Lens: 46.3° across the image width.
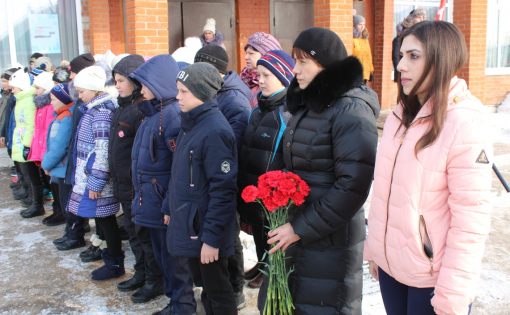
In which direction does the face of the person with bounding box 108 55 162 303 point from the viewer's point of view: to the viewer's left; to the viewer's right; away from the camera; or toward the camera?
to the viewer's left

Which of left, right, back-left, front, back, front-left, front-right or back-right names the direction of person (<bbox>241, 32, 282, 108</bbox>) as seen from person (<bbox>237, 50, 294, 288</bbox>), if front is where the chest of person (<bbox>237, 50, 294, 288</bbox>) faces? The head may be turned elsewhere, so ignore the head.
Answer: back-right

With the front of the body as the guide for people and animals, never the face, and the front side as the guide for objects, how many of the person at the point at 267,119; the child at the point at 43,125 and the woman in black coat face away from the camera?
0

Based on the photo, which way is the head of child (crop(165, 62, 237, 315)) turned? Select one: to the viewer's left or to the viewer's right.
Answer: to the viewer's left

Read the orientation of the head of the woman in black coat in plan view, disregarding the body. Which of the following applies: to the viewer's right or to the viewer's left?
to the viewer's left

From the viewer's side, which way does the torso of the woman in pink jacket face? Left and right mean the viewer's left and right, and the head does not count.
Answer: facing the viewer and to the left of the viewer

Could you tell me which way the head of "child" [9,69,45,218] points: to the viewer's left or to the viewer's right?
to the viewer's left

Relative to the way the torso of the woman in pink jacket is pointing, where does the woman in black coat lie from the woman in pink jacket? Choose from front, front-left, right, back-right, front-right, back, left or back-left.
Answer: right

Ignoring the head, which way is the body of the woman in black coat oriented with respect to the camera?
to the viewer's left

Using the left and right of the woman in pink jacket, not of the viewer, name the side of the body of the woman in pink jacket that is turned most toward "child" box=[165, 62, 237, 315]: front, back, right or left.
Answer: right

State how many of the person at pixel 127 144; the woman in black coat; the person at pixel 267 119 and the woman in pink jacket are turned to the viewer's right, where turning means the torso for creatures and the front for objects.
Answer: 0

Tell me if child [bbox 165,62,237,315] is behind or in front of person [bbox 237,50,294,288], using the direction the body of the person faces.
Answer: in front

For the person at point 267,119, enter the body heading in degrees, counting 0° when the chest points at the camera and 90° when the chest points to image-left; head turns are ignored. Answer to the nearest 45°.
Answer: approximately 45°

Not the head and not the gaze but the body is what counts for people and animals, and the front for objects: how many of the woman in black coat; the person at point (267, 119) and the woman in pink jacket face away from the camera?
0

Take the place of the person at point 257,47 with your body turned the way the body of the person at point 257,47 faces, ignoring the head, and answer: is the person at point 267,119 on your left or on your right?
on your left
